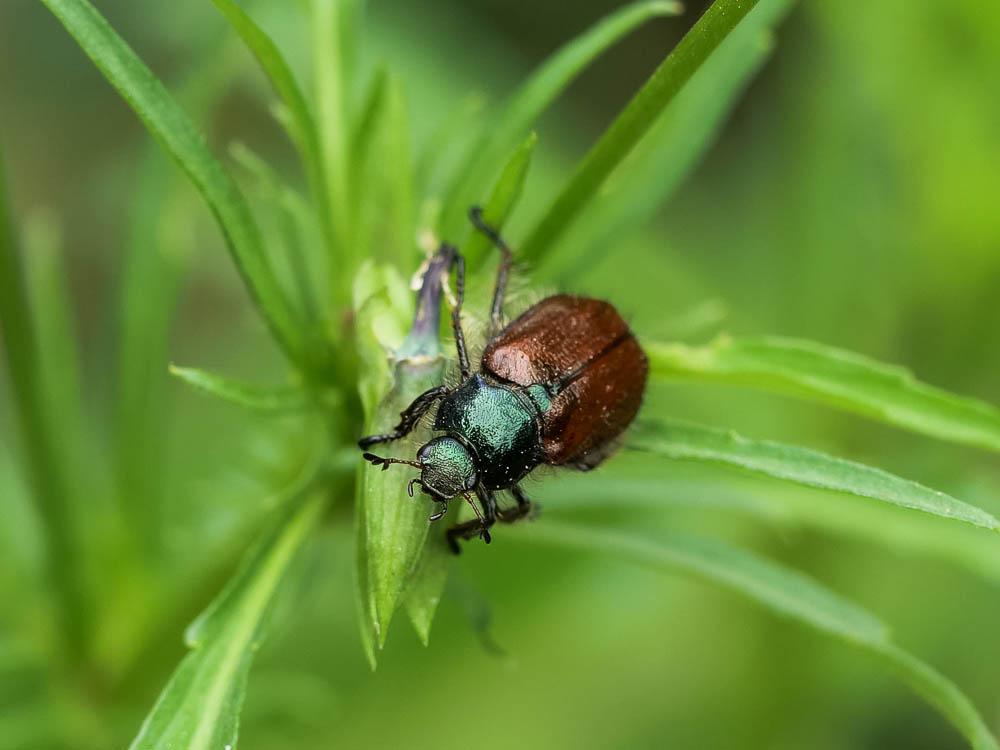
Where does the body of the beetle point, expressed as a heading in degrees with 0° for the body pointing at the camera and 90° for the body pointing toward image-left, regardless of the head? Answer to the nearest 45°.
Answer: approximately 45°

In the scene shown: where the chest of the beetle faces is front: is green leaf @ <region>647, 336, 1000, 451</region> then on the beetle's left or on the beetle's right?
on the beetle's left

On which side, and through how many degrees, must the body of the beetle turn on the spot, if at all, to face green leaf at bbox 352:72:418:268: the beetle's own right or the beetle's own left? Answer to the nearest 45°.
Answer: approximately 45° to the beetle's own right
